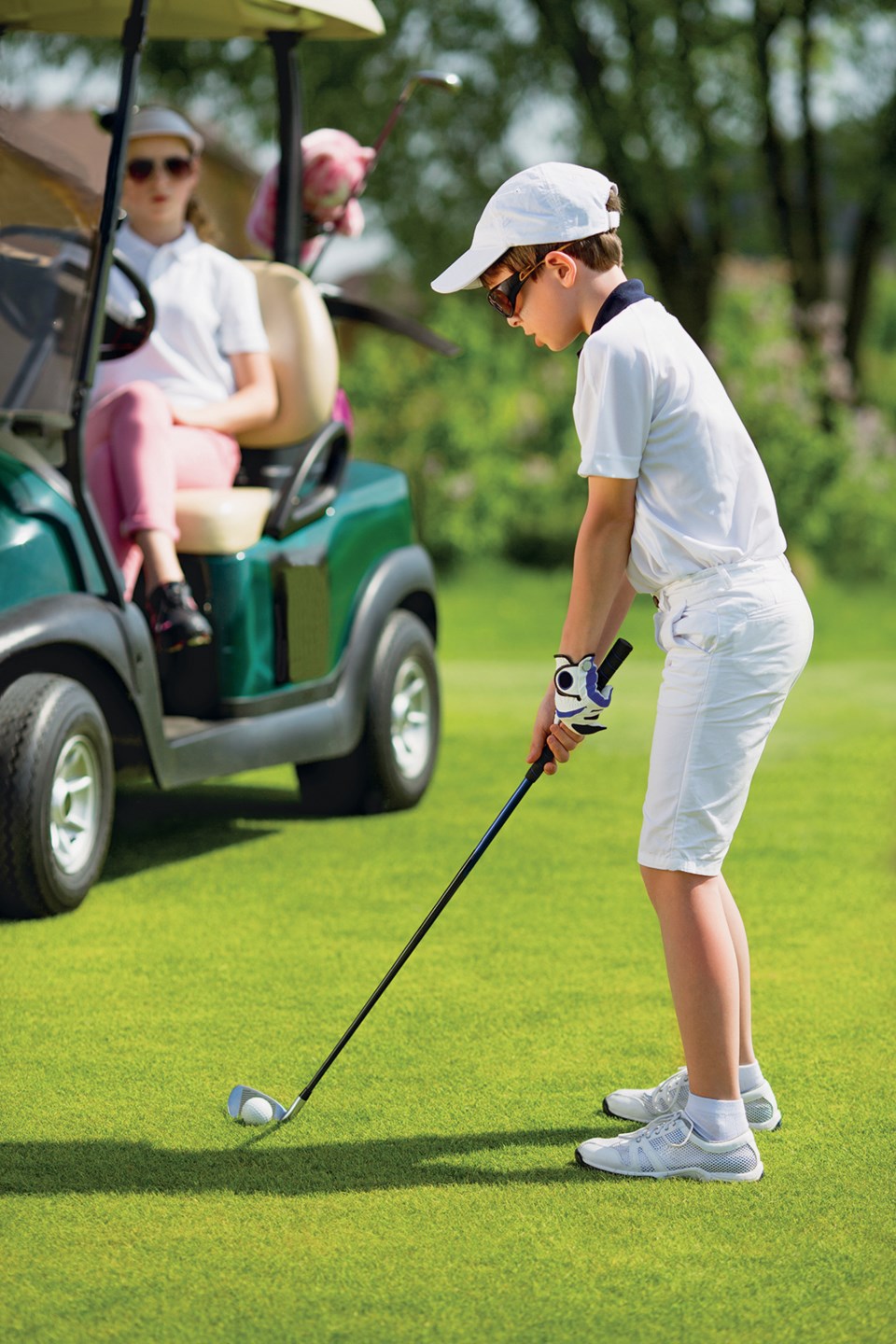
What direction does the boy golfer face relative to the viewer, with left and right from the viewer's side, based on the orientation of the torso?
facing to the left of the viewer

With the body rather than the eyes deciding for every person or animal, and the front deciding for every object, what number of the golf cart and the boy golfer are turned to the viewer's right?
0

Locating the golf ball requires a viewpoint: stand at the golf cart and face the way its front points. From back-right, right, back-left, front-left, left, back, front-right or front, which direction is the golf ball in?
front-left

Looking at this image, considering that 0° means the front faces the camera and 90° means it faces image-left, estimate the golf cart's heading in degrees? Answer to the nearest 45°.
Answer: approximately 45°

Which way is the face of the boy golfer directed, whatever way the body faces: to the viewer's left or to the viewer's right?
to the viewer's left

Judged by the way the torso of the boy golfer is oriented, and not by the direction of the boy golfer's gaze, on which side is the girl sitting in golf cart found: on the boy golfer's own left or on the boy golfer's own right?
on the boy golfer's own right
